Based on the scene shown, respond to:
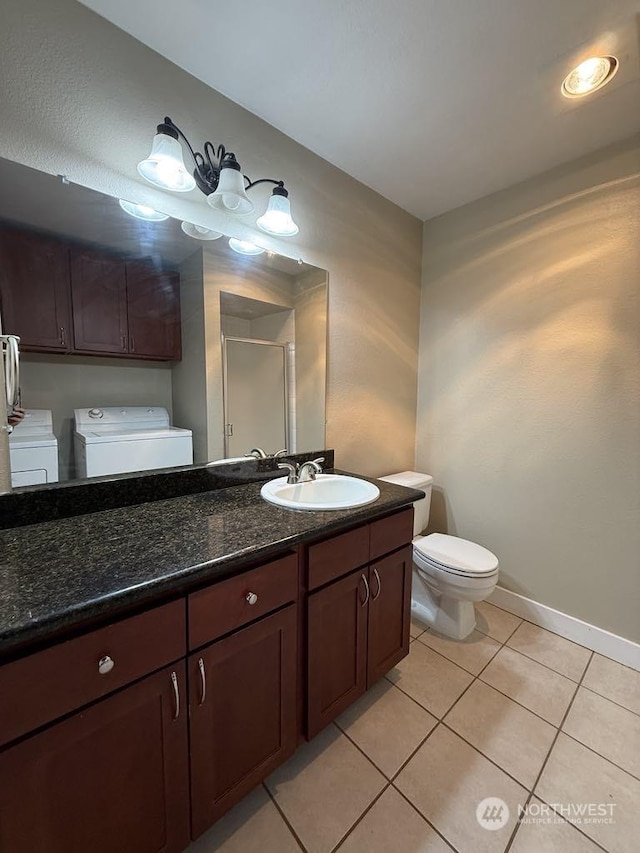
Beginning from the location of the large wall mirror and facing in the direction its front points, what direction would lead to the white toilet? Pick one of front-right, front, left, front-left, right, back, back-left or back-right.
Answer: front-left

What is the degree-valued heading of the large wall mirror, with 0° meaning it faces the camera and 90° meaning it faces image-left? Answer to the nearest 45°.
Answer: approximately 315°

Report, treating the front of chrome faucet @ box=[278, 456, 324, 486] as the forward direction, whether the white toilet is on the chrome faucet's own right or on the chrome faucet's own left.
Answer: on the chrome faucet's own left

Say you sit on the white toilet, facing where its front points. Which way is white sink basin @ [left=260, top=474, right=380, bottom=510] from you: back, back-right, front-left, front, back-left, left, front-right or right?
right

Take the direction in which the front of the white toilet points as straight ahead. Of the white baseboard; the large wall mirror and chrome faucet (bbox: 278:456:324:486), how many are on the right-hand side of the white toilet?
2

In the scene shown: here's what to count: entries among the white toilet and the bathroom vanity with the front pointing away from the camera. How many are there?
0

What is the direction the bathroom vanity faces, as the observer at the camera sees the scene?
facing the viewer and to the right of the viewer

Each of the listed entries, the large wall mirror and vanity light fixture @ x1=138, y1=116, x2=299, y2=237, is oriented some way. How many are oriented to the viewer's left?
0

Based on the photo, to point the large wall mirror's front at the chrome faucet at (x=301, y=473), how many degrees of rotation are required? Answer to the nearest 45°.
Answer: approximately 45° to its left
